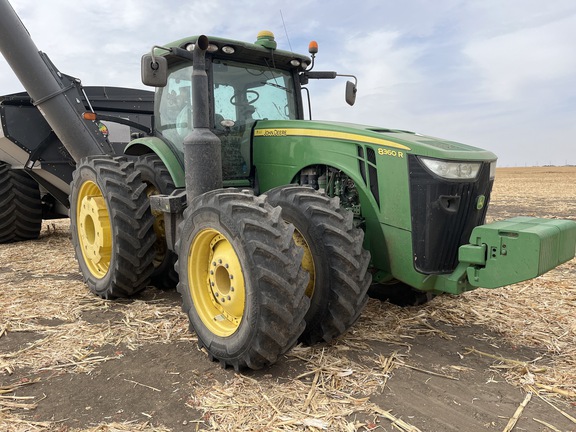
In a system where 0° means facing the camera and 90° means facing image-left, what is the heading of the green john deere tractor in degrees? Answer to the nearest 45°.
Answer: approximately 315°
